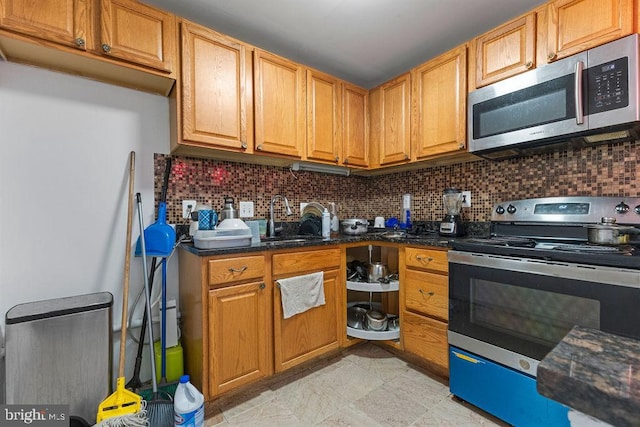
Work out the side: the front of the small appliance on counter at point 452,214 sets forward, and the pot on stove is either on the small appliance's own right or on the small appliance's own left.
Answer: on the small appliance's own left

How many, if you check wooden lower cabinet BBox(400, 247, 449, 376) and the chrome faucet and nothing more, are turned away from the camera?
0

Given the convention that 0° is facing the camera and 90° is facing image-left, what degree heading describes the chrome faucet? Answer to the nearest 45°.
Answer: approximately 315°

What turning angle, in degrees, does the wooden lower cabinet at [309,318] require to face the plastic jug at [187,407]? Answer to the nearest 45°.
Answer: approximately 90° to its right

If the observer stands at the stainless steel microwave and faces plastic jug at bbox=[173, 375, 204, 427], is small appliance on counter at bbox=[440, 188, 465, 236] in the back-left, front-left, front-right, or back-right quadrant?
front-right

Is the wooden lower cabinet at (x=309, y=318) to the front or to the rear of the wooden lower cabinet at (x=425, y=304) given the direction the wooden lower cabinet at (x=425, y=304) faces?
to the front

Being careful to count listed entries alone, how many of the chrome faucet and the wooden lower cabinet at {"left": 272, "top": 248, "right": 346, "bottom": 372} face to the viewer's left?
0

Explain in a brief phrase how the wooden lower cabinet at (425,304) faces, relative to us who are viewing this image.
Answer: facing the viewer and to the left of the viewer

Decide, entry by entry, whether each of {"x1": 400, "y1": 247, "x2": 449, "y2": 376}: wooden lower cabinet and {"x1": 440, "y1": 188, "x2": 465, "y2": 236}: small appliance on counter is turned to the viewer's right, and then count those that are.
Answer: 0

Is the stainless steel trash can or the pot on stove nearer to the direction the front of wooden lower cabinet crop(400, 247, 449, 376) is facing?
the stainless steel trash can
